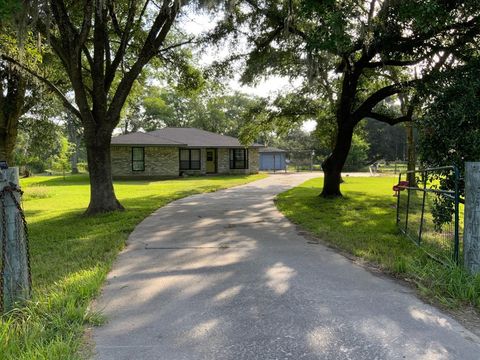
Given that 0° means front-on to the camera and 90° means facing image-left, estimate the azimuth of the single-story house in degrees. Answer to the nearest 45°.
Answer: approximately 0°

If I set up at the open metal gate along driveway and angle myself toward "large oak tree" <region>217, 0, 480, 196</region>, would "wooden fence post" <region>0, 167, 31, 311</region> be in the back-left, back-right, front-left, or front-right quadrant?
back-left

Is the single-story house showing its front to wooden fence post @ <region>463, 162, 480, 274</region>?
yes

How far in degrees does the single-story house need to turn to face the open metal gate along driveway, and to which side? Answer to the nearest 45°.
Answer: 0° — it already faces it

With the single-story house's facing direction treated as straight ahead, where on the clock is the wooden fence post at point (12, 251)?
The wooden fence post is roughly at 12 o'clock from the single-story house.

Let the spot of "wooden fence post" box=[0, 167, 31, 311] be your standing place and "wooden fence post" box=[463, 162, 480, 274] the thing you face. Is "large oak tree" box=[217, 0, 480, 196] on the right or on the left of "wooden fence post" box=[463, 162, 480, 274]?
left
